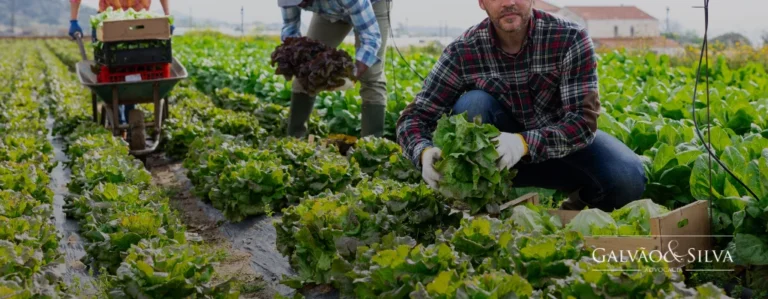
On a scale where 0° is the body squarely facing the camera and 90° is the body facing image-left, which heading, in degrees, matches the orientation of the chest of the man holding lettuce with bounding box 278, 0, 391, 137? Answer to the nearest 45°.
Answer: approximately 45°

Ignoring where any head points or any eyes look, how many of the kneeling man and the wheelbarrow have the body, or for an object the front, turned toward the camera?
2

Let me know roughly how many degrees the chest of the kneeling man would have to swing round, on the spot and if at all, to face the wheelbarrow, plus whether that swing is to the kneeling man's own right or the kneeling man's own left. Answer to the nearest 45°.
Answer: approximately 135° to the kneeling man's own right

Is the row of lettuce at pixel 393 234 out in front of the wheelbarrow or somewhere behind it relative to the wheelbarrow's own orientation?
in front

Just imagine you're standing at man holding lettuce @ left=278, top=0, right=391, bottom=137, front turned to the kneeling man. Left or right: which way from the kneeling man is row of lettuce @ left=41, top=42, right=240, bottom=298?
right

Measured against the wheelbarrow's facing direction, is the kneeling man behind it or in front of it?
in front
